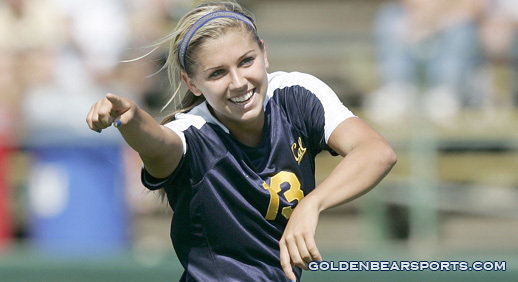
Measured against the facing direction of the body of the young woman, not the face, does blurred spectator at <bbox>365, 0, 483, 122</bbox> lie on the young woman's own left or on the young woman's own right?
on the young woman's own left

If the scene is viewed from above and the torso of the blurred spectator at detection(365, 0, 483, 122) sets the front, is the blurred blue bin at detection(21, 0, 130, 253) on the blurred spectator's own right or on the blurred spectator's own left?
on the blurred spectator's own right

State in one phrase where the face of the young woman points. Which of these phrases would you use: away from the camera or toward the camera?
toward the camera

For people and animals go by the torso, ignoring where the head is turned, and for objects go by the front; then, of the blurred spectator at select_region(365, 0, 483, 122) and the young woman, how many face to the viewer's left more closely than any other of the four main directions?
0

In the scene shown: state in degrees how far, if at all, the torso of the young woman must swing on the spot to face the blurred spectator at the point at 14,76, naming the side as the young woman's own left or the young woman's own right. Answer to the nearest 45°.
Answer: approximately 180°

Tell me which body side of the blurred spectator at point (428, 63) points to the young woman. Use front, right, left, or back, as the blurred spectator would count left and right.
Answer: front

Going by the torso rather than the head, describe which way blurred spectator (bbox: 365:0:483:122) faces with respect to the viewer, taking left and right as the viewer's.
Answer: facing the viewer

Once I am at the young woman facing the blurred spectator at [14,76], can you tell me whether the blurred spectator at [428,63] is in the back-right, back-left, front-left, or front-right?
front-right

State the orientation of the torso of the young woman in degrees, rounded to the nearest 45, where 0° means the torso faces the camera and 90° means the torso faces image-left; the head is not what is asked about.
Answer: approximately 315°

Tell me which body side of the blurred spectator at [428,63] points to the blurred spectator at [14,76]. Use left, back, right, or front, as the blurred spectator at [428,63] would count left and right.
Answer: right
